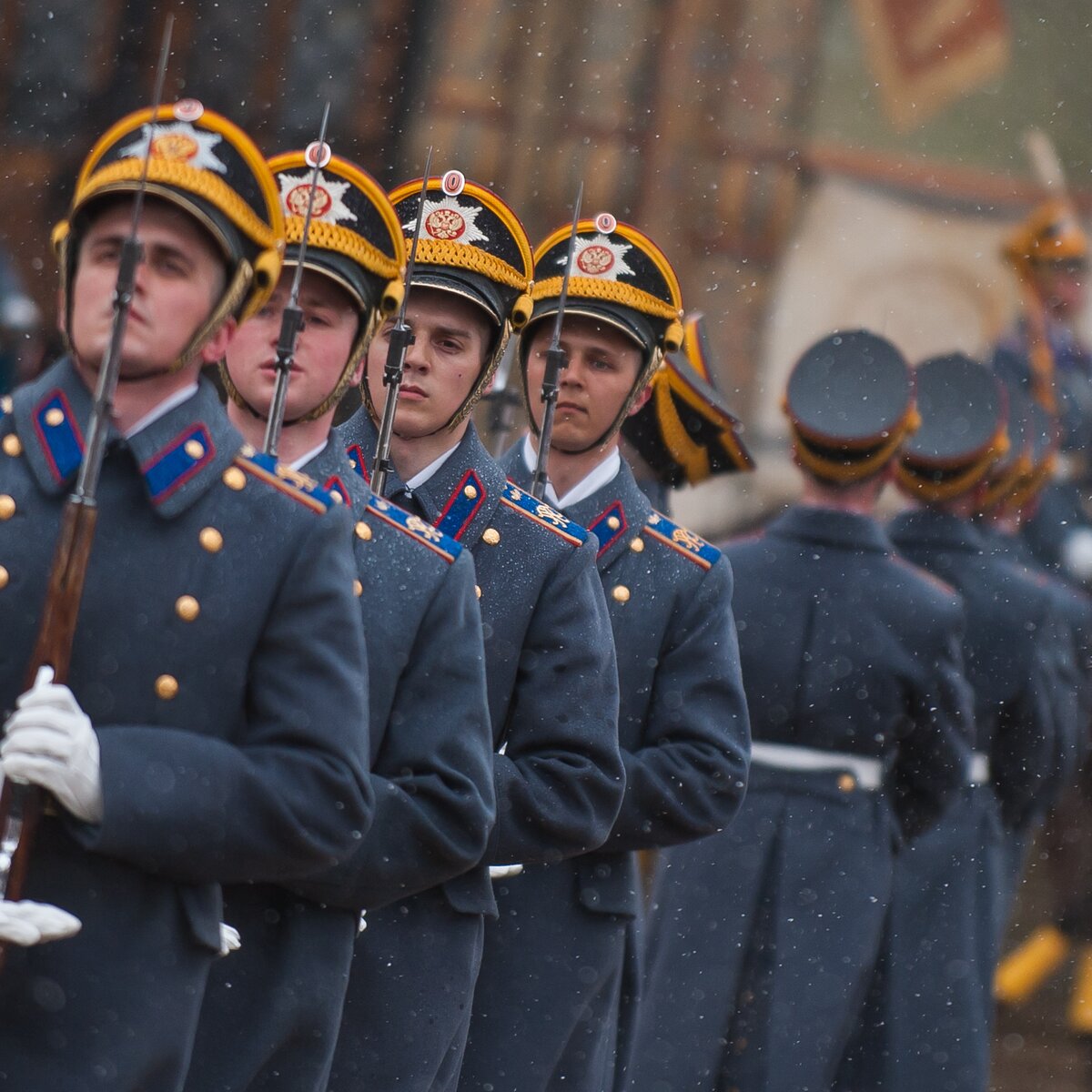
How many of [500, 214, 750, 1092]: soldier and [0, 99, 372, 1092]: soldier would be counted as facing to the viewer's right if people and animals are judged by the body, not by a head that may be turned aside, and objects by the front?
0

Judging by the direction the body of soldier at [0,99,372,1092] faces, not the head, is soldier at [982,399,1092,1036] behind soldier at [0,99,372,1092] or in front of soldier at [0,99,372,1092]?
behind

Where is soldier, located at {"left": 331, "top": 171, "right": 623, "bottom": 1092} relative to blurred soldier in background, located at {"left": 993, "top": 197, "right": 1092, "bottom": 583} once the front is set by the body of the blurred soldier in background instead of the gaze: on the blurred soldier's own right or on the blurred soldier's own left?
on the blurred soldier's own right

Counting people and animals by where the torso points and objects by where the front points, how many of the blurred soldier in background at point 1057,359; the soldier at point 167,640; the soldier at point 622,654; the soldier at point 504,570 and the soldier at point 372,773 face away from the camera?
0

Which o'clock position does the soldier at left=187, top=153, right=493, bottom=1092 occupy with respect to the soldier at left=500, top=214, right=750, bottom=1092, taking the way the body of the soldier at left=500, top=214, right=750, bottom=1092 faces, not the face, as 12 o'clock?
the soldier at left=187, top=153, right=493, bottom=1092 is roughly at 11 o'clock from the soldier at left=500, top=214, right=750, bottom=1092.

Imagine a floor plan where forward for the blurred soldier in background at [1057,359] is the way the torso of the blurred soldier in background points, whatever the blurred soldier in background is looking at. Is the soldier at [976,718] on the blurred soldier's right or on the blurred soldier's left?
on the blurred soldier's right

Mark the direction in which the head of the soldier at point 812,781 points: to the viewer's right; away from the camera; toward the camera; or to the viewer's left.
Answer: away from the camera

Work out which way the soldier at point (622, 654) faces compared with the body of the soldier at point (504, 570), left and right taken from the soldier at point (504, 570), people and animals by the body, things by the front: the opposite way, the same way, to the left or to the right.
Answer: the same way

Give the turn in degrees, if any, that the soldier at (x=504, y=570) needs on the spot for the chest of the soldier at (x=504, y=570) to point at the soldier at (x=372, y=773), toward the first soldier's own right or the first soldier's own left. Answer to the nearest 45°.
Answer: approximately 45° to the first soldier's own left

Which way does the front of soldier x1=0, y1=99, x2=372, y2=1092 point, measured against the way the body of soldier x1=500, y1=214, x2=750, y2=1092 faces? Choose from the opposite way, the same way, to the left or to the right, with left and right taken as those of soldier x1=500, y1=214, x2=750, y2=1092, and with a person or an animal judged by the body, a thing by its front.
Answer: the same way

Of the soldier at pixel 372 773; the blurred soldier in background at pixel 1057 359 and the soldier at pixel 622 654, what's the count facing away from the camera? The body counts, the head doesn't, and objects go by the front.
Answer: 0

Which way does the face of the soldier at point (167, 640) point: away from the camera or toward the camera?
toward the camera

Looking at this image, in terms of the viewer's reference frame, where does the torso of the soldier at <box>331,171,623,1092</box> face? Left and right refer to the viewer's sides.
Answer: facing the viewer and to the left of the viewer
